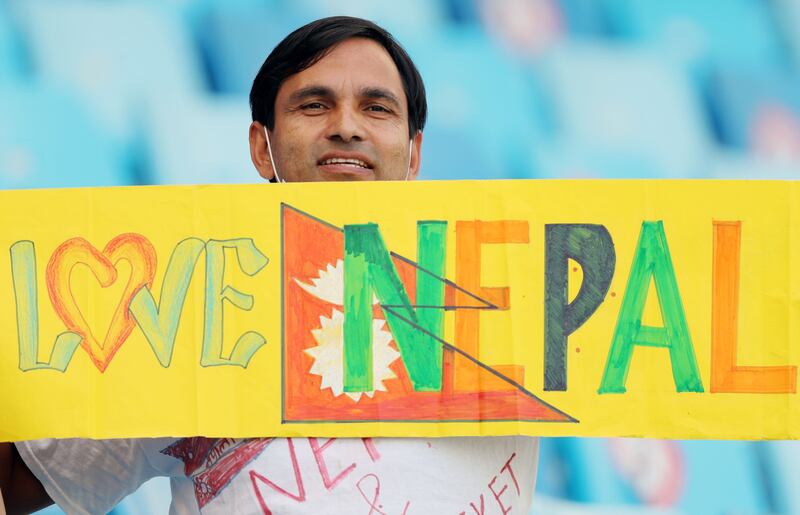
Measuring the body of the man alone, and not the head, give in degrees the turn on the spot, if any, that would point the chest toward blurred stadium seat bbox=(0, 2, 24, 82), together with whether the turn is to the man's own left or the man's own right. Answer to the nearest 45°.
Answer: approximately 135° to the man's own right

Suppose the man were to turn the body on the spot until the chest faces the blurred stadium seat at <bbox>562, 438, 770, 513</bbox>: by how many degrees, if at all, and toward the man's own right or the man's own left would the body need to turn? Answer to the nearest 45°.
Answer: approximately 135° to the man's own left

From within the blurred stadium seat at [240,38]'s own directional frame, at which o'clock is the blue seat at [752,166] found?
The blue seat is roughly at 9 o'clock from the blurred stadium seat.

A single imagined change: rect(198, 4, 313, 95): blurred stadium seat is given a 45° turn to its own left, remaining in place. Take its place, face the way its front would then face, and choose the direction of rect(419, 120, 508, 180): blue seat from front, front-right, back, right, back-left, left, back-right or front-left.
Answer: front-left

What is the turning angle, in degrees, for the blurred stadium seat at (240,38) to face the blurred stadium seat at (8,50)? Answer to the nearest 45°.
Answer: approximately 90° to its right

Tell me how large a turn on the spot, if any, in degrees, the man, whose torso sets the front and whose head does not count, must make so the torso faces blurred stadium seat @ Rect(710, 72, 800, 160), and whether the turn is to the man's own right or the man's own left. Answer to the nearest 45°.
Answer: approximately 135° to the man's own left

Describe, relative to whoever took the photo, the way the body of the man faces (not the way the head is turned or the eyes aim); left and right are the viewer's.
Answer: facing the viewer

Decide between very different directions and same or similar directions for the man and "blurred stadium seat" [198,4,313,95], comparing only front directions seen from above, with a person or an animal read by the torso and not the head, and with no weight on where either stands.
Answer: same or similar directions

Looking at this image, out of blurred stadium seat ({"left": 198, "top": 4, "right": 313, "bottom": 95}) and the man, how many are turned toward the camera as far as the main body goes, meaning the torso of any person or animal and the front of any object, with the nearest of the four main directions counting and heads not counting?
2

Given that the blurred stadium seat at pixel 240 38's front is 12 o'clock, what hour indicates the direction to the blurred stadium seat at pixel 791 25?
the blurred stadium seat at pixel 791 25 is roughly at 9 o'clock from the blurred stadium seat at pixel 240 38.

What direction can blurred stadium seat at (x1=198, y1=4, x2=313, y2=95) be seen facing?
toward the camera
